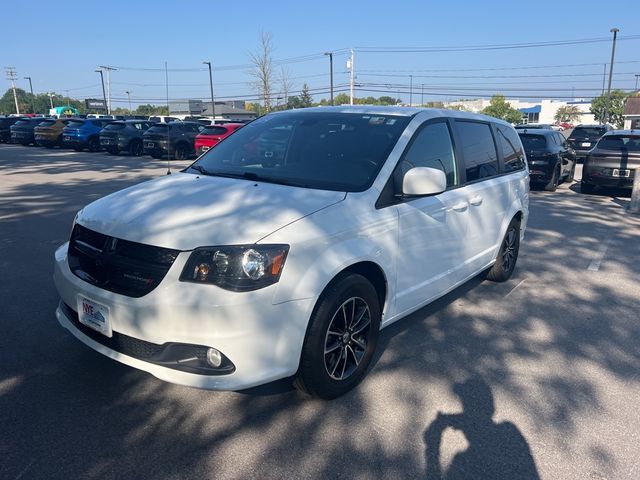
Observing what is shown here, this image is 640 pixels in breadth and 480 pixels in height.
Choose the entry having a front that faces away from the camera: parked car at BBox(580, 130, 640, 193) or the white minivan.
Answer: the parked car

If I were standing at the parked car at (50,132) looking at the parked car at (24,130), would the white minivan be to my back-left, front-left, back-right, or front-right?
back-left

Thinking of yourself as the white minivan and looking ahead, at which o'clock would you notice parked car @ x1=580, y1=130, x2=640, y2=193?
The parked car is roughly at 6 o'clock from the white minivan.

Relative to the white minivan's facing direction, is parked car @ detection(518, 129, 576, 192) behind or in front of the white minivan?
behind

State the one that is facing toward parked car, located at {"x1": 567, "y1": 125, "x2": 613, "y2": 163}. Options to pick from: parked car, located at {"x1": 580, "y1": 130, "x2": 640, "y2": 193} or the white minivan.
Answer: parked car, located at {"x1": 580, "y1": 130, "x2": 640, "y2": 193}

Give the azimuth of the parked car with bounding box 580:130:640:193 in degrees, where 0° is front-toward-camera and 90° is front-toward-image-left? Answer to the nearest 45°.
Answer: approximately 180°

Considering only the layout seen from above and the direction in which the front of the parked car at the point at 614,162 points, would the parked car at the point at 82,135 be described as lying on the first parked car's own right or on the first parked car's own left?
on the first parked car's own left

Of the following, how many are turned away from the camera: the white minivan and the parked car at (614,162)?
1

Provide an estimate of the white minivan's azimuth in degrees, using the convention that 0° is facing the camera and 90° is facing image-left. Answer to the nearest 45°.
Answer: approximately 45°
